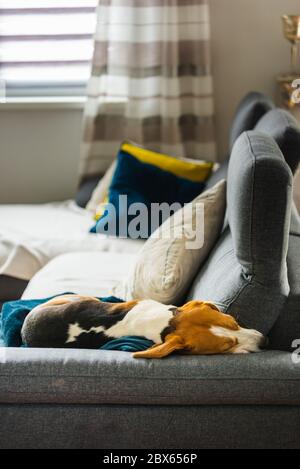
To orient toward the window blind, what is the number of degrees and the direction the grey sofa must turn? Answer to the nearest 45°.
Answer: approximately 90° to its right

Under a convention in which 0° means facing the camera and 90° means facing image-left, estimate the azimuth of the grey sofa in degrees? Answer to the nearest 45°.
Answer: approximately 90°
